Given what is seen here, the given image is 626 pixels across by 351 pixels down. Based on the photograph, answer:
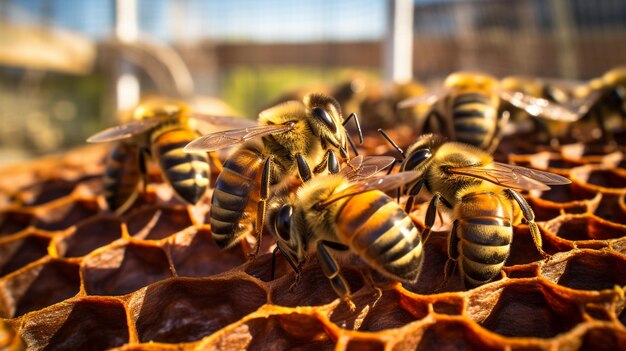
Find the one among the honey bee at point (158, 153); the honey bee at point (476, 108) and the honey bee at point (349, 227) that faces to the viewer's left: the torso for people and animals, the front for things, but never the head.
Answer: the honey bee at point (349, 227)

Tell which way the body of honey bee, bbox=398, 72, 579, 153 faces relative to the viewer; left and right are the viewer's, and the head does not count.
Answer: facing away from the viewer

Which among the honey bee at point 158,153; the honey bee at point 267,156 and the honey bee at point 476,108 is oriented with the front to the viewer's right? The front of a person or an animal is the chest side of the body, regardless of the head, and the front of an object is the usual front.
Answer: the honey bee at point 267,156

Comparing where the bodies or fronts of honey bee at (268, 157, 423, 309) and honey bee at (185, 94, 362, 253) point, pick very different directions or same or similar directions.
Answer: very different directions

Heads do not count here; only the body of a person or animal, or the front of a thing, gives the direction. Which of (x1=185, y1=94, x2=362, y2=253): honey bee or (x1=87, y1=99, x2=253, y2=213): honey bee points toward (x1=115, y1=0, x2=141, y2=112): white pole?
(x1=87, y1=99, x2=253, y2=213): honey bee

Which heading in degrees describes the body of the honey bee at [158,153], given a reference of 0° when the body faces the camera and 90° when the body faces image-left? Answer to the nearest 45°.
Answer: approximately 180°

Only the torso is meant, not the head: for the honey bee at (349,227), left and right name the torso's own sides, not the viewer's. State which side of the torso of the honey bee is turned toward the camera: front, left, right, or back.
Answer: left
